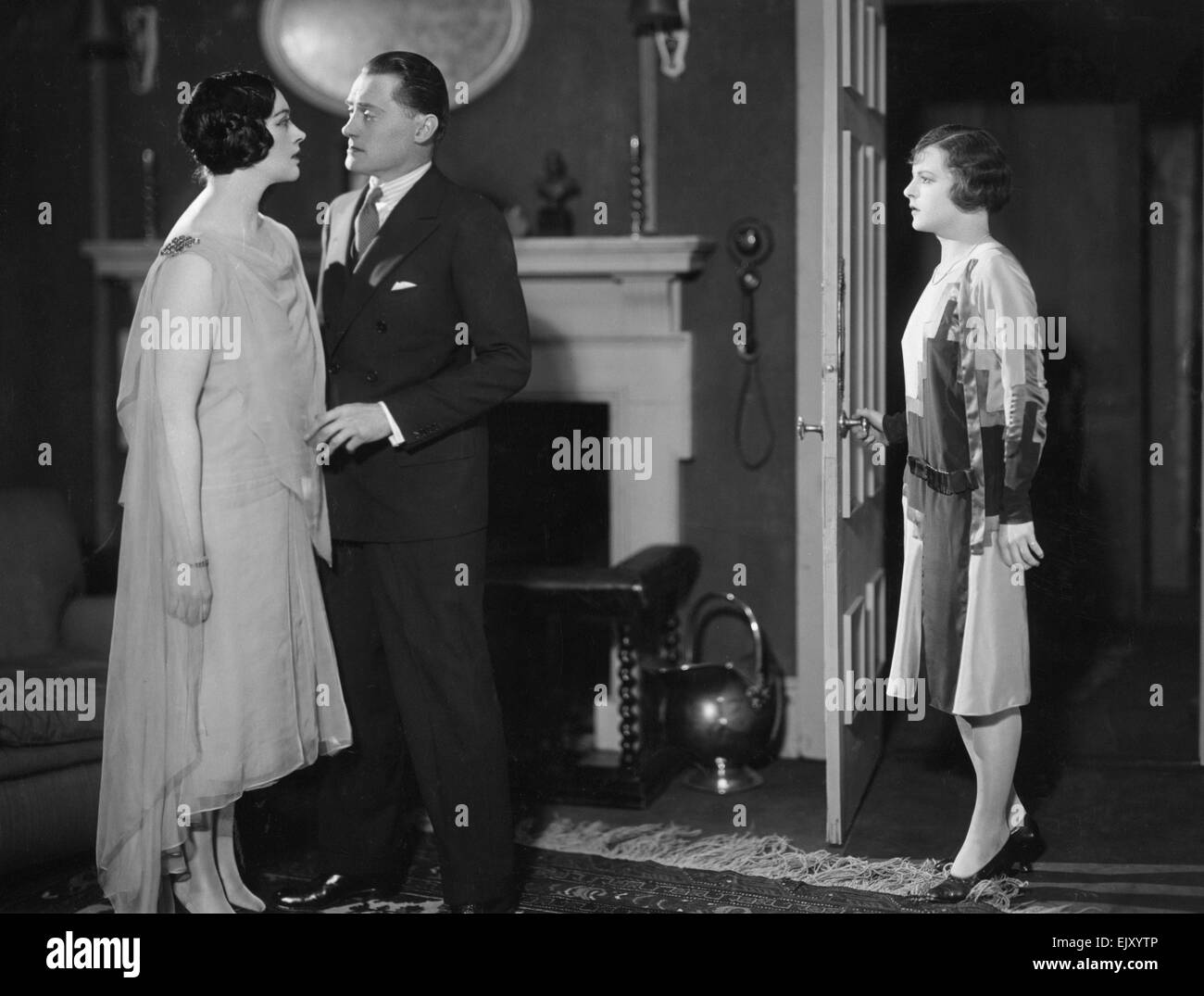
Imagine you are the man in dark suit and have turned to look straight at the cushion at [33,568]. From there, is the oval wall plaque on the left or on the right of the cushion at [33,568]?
right

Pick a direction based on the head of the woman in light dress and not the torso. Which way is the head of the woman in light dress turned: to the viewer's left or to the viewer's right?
to the viewer's right

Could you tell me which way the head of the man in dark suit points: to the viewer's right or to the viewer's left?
to the viewer's left

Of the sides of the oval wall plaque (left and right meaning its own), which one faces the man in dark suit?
front

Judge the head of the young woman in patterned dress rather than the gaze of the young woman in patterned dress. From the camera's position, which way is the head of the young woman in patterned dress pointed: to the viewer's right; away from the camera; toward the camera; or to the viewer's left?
to the viewer's left

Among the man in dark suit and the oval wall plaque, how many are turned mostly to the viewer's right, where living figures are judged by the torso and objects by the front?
0

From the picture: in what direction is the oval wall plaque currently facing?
toward the camera

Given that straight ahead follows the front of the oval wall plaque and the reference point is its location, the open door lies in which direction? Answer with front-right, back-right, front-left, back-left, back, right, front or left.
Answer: front-left

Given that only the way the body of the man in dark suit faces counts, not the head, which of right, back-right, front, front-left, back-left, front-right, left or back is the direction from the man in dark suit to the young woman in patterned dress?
back-left

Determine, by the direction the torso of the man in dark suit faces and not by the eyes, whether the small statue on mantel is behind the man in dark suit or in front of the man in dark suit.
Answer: behind

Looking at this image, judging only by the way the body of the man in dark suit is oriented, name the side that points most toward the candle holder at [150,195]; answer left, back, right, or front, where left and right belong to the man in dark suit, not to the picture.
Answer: right

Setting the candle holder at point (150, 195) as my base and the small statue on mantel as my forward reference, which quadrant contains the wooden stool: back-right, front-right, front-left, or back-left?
front-right

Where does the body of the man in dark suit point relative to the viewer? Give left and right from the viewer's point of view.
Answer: facing the viewer and to the left of the viewer
